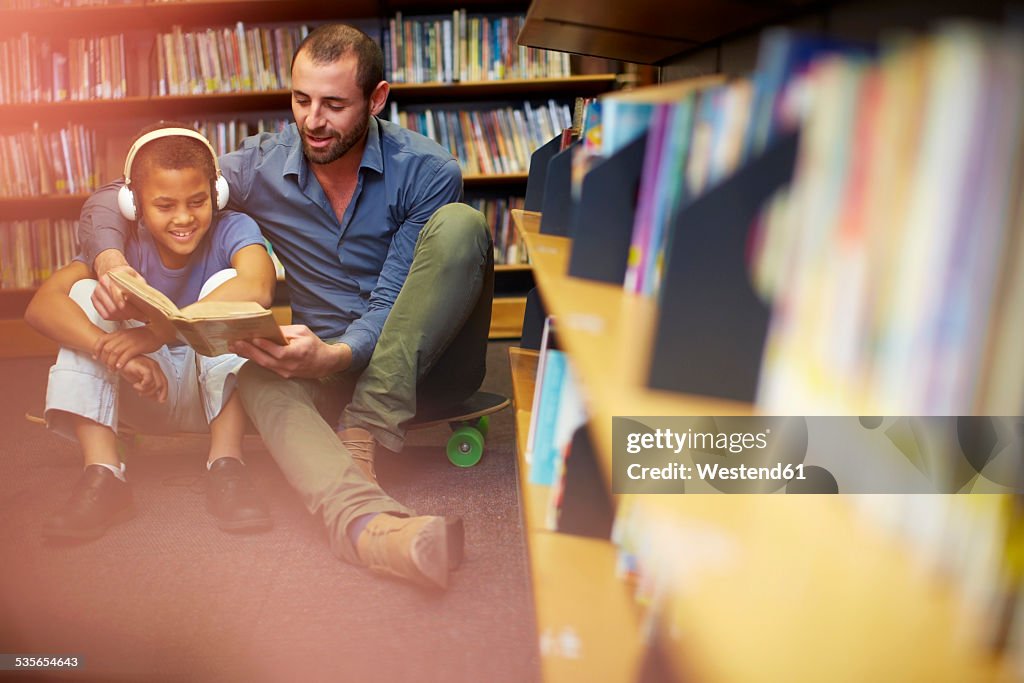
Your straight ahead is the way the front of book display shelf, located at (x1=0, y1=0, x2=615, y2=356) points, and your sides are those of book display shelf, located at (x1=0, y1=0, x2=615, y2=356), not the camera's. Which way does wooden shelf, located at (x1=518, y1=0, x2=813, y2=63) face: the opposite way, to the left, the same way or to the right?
to the right

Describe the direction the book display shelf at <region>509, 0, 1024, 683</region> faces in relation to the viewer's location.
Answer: facing the viewer and to the left of the viewer

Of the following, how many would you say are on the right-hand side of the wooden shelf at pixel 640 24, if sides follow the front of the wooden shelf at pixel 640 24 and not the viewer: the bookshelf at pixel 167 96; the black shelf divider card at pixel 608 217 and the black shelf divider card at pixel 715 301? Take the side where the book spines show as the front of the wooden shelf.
1

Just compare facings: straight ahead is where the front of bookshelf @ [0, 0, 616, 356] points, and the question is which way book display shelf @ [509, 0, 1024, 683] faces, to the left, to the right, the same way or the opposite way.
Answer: to the right

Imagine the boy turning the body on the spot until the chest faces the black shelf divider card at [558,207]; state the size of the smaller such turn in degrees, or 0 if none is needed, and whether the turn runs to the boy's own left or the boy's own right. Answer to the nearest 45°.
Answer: approximately 45° to the boy's own left

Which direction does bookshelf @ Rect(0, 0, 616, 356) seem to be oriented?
toward the camera

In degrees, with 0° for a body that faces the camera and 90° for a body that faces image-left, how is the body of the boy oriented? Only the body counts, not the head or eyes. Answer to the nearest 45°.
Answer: approximately 0°

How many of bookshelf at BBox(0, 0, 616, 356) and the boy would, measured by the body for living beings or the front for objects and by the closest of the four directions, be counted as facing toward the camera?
2

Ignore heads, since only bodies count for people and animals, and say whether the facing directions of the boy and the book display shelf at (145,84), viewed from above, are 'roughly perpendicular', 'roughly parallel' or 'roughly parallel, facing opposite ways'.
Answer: roughly parallel

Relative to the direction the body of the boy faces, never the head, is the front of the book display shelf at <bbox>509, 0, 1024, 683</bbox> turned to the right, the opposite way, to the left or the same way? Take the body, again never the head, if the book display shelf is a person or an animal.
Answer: to the right

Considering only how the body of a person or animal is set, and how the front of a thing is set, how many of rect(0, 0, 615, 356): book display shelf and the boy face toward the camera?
2

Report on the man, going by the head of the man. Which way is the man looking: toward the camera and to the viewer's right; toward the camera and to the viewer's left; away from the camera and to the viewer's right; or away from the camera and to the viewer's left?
toward the camera and to the viewer's left
